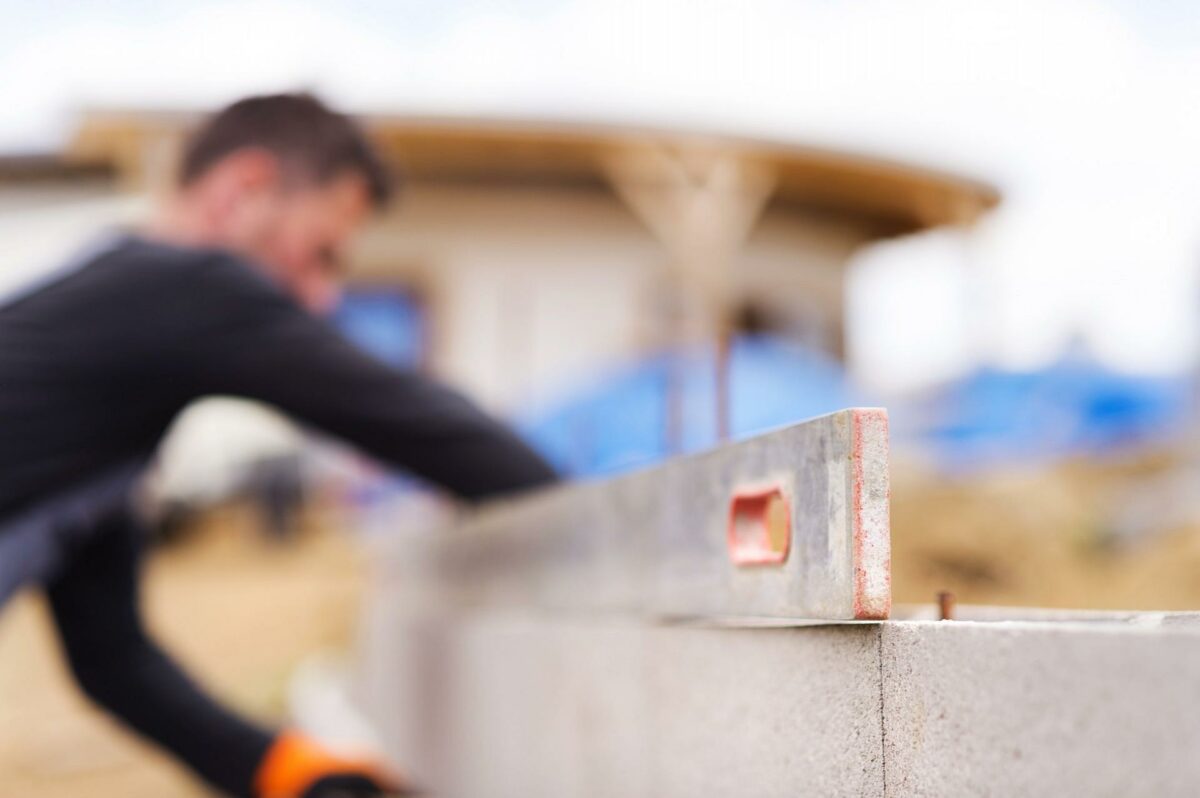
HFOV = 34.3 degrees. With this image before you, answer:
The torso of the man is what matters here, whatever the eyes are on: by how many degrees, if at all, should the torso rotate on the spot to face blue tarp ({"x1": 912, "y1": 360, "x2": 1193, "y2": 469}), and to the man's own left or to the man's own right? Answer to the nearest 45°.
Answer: approximately 45° to the man's own left

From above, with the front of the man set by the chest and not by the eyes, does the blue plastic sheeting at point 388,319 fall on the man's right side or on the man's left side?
on the man's left side

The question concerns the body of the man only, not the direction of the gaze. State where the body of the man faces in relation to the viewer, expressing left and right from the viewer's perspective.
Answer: facing to the right of the viewer

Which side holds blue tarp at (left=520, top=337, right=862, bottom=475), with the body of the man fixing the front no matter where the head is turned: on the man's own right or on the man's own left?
on the man's own left

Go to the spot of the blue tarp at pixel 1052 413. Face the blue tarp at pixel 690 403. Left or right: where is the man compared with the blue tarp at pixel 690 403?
left

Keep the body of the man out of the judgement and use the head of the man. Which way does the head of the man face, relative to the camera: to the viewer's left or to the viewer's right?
to the viewer's right

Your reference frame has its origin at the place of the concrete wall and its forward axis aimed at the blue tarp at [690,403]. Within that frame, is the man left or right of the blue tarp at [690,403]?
left
